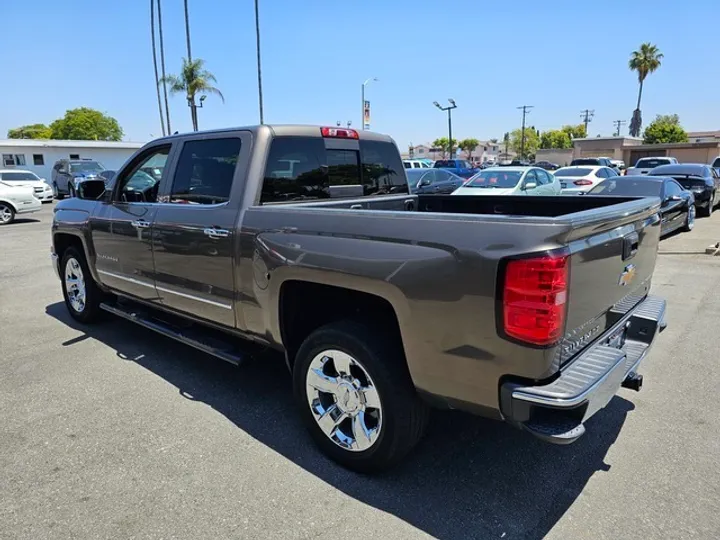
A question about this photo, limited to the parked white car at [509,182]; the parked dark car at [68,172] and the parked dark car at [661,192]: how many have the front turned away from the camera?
0

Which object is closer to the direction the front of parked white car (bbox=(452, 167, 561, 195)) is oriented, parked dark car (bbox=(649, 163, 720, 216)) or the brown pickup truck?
the brown pickup truck

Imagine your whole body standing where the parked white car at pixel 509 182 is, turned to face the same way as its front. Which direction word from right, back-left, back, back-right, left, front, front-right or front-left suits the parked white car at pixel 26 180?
front-right

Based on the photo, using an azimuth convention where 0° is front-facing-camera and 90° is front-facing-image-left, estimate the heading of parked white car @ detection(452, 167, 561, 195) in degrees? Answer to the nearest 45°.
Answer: approximately 45°

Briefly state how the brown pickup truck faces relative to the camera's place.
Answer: facing away from the viewer and to the left of the viewer

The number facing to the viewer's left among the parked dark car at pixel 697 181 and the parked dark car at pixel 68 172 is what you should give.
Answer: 0

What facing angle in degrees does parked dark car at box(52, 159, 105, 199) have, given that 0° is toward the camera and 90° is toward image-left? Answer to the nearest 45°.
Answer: approximately 315°

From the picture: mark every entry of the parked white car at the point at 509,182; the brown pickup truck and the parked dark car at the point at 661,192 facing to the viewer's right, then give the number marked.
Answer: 0

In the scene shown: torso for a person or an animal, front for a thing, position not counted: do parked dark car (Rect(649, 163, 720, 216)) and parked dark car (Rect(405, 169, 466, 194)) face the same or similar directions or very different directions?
very different directions

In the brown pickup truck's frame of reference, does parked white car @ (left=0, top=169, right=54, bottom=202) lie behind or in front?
in front

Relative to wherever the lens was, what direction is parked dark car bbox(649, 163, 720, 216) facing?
facing away from the viewer and to the right of the viewer
